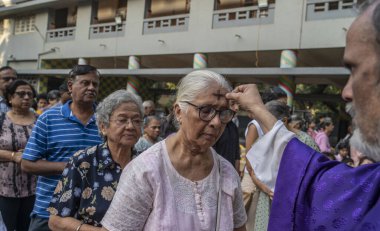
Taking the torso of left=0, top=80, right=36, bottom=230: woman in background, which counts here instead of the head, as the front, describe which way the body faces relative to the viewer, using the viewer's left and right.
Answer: facing the viewer and to the right of the viewer

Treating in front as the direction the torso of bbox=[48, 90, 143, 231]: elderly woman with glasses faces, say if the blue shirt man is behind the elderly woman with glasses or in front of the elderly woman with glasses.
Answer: behind

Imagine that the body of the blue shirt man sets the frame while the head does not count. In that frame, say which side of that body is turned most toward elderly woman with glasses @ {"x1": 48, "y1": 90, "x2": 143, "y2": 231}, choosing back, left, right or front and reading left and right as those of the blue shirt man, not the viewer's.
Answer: front

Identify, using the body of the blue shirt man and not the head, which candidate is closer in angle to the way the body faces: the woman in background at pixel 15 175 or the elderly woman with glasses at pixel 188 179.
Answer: the elderly woman with glasses

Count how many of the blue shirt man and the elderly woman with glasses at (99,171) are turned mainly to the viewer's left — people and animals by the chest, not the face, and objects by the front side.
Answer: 0

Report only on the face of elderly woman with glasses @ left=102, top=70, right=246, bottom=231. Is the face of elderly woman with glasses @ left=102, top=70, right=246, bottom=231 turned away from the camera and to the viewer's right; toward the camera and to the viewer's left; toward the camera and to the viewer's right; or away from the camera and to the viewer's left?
toward the camera and to the viewer's right

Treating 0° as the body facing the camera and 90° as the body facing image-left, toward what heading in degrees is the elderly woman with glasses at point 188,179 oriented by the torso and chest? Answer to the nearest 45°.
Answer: approximately 315°
